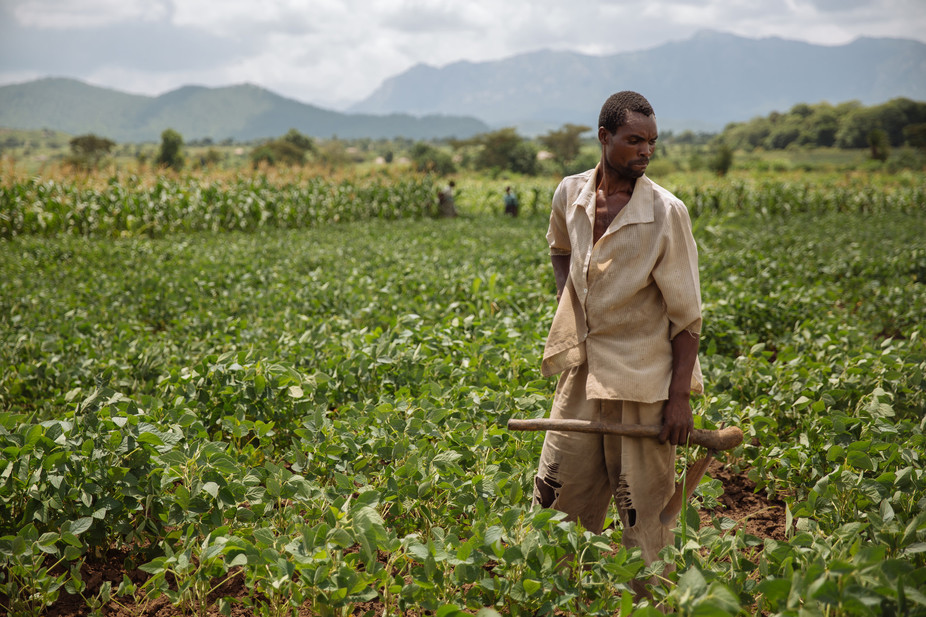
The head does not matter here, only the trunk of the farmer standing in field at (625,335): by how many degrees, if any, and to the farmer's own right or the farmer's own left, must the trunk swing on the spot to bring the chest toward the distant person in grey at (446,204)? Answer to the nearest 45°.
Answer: approximately 135° to the farmer's own right

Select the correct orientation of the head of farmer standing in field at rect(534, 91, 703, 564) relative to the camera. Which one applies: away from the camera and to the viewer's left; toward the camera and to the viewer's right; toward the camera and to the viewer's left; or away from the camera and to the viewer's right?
toward the camera and to the viewer's right

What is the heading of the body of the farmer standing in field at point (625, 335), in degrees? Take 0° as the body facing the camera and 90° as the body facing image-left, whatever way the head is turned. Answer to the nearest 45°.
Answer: approximately 45°
